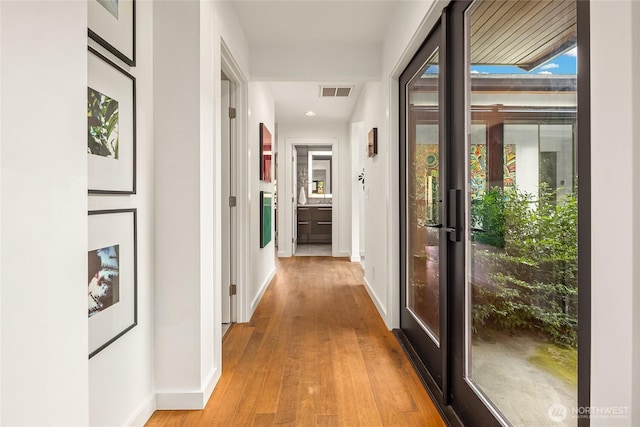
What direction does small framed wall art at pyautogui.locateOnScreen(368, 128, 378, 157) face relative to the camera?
to the viewer's left

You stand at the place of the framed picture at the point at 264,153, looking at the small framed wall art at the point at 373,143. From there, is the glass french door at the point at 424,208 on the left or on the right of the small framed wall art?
right

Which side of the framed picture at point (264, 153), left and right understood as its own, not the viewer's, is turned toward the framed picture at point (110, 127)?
right

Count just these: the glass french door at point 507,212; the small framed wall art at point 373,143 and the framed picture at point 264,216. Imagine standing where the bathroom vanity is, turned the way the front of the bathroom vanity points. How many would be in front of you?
3

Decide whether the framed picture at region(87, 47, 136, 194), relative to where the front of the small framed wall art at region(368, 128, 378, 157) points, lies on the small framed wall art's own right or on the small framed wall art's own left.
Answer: on the small framed wall art's own left

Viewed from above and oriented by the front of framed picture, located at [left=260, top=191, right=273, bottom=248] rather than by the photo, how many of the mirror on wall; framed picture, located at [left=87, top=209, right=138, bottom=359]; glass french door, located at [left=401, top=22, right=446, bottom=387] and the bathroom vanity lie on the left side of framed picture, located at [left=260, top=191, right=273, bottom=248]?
2

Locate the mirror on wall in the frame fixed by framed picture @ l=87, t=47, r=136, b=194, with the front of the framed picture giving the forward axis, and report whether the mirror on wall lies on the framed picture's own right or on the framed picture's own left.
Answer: on the framed picture's own left

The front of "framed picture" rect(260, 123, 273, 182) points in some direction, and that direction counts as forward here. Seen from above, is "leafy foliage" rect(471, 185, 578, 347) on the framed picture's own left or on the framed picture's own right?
on the framed picture's own right

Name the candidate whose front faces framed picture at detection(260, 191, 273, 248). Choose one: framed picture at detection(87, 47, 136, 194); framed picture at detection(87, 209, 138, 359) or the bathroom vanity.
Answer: the bathroom vanity

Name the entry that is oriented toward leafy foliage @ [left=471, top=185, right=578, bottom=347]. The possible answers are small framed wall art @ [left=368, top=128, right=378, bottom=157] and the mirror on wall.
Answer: the mirror on wall

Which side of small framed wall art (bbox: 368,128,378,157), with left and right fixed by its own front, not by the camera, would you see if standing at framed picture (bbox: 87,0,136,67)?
left

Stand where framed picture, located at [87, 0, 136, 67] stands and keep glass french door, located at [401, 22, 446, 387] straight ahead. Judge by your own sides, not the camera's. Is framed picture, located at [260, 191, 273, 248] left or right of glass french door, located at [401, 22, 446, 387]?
left
